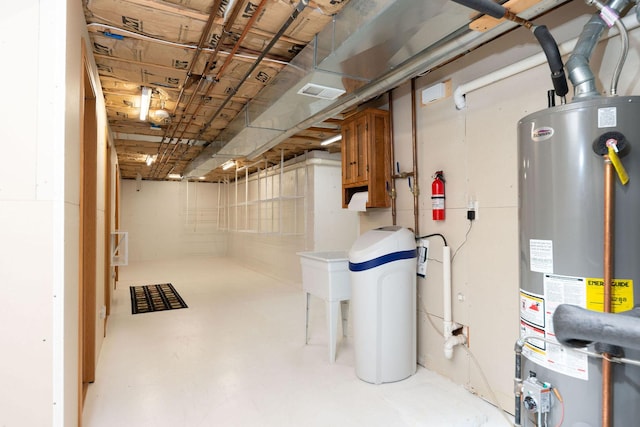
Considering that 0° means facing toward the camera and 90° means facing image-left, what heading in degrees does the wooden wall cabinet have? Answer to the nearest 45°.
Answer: approximately 45°

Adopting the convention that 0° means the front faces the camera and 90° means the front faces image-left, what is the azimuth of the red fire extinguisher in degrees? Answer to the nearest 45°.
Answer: approximately 45°

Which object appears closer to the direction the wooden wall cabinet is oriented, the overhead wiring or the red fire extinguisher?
the overhead wiring
